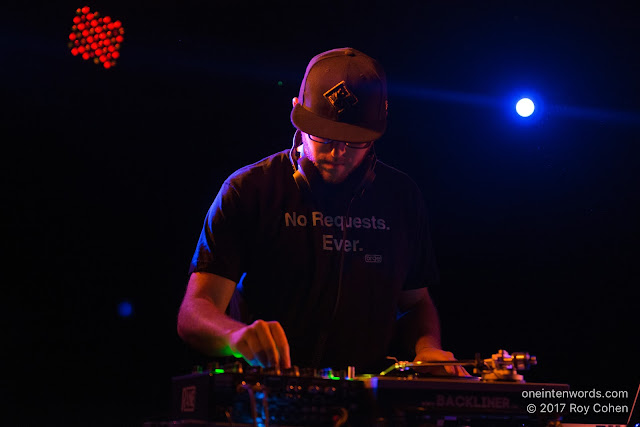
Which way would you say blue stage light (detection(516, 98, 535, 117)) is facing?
toward the camera

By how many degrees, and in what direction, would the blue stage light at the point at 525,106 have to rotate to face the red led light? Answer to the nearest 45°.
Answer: approximately 45° to its right

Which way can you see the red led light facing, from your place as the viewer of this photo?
facing the viewer

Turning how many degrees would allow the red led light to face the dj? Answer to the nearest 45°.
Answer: approximately 45° to its left

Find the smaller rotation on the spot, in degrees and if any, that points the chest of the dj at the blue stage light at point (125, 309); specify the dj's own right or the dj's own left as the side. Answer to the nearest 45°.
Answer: approximately 135° to the dj's own right

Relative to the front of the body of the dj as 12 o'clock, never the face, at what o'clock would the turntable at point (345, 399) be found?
The turntable is roughly at 12 o'clock from the dj.

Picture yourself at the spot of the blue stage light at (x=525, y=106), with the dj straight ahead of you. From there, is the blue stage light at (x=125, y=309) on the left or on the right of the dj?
right

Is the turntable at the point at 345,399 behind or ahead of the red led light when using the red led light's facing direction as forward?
ahead

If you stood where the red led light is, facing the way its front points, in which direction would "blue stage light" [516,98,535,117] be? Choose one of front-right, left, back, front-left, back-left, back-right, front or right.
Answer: left

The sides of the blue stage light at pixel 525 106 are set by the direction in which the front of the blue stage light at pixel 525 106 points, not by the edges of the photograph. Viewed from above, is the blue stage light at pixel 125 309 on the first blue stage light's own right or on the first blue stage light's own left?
on the first blue stage light's own right

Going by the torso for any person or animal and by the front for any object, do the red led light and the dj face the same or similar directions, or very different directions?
same or similar directions

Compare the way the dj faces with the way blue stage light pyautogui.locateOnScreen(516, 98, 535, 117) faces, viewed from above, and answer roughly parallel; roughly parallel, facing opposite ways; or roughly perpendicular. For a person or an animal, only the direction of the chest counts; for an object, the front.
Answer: roughly parallel

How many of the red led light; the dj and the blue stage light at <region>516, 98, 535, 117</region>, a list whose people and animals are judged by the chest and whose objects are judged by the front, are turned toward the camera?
3
